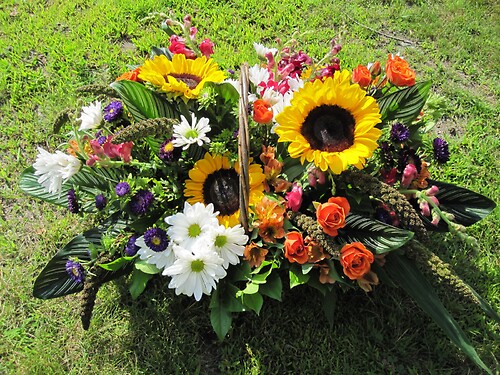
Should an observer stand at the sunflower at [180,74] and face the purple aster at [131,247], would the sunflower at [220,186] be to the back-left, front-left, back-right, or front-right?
front-left

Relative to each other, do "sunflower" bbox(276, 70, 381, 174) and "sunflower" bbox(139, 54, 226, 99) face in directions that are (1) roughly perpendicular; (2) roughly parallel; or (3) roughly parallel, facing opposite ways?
roughly parallel

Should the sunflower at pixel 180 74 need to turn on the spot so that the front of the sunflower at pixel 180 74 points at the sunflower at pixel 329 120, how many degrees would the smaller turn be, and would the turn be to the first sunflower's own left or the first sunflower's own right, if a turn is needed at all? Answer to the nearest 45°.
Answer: approximately 45° to the first sunflower's own left

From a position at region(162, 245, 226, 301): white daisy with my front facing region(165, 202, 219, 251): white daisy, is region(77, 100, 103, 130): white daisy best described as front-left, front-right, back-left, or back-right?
front-left

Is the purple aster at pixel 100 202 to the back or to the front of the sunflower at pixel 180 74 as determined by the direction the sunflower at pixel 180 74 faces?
to the front

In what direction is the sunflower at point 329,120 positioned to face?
toward the camera

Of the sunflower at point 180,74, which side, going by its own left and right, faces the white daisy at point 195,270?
front

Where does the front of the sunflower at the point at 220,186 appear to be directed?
toward the camera

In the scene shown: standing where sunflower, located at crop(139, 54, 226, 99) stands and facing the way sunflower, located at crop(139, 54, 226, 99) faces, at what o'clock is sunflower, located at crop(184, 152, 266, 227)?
sunflower, located at crop(184, 152, 266, 227) is roughly at 11 o'clock from sunflower, located at crop(139, 54, 226, 99).
